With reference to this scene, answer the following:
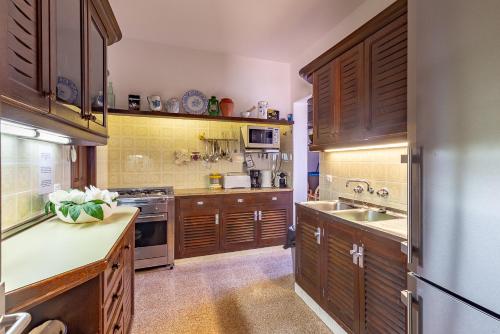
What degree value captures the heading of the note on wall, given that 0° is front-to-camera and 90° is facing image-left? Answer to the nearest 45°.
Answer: approximately 315°

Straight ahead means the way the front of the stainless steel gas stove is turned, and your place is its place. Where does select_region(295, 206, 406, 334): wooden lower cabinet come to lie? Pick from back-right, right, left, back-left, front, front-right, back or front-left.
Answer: front-left

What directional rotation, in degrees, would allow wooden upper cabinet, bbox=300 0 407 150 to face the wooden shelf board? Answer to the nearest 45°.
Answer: approximately 45° to its right

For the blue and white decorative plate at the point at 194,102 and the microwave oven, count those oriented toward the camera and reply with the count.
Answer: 2

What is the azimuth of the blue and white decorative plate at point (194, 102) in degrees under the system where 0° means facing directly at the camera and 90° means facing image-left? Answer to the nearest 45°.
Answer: approximately 0°

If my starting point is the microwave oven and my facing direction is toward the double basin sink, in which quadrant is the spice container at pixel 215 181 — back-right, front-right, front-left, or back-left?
back-right

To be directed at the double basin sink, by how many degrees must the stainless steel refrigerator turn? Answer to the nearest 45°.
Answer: approximately 90° to its right

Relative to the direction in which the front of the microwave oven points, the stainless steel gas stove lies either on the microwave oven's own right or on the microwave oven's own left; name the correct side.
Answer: on the microwave oven's own right

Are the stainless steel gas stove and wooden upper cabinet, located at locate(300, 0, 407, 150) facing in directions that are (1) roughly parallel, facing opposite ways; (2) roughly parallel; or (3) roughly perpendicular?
roughly perpendicular

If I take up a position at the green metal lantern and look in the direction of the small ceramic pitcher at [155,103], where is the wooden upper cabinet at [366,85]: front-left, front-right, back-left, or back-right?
back-left
